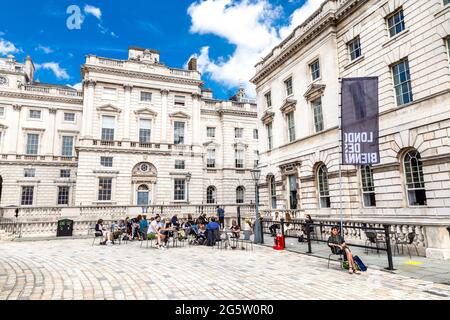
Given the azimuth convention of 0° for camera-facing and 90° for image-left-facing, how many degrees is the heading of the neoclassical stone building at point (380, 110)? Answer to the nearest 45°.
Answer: approximately 45°

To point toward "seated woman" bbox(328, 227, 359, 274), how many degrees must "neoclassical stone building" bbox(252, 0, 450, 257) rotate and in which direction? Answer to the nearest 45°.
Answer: approximately 45° to its left

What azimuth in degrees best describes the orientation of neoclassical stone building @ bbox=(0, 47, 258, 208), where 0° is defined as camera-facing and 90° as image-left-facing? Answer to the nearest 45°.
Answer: approximately 0°

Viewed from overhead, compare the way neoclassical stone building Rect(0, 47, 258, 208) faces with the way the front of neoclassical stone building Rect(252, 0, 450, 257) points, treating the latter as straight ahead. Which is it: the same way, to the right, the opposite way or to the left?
to the left
